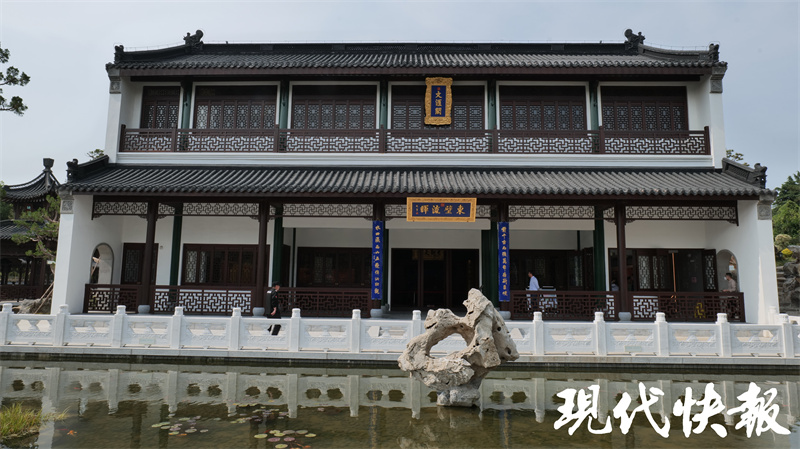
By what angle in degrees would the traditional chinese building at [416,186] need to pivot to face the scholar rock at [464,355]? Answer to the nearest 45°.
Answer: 0° — it already faces it

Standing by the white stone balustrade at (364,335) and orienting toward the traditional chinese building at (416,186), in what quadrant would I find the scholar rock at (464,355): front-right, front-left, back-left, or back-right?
back-right

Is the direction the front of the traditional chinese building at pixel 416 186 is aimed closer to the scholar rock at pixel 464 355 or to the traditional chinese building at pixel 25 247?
the scholar rock

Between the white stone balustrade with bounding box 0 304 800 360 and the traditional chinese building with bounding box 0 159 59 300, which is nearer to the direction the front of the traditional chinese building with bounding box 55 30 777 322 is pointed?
the white stone balustrade

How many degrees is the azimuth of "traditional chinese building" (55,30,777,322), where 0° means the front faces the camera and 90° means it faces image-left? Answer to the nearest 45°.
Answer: approximately 0°

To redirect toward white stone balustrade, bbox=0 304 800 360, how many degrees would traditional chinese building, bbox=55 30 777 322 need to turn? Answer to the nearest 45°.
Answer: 0° — it already faces it

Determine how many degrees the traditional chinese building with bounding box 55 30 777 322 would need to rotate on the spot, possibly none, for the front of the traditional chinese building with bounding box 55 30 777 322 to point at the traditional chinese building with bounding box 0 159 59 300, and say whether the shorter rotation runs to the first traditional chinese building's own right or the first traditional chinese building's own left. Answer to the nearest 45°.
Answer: approximately 135° to the first traditional chinese building's own right
